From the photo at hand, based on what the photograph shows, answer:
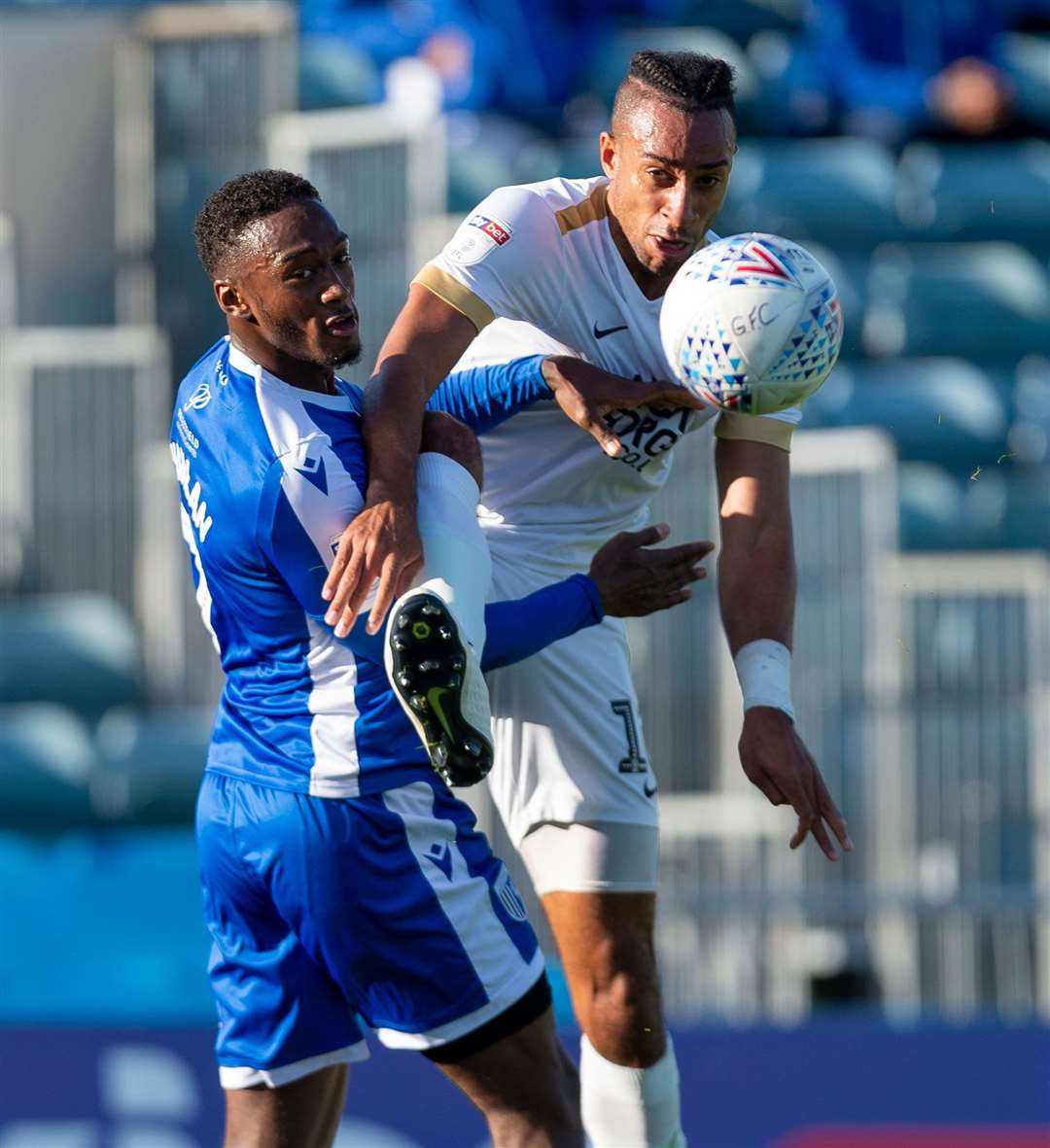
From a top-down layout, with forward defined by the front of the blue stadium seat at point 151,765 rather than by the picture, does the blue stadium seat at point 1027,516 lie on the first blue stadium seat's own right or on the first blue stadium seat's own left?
on the first blue stadium seat's own left

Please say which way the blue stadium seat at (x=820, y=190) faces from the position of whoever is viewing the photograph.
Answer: facing the viewer

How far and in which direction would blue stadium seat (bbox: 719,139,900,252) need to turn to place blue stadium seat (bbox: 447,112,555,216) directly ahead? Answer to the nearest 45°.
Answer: approximately 90° to its right

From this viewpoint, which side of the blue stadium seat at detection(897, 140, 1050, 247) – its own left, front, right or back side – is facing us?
front

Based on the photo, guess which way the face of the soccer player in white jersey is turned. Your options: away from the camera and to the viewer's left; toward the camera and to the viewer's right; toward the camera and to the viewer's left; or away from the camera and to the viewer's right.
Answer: toward the camera and to the viewer's right

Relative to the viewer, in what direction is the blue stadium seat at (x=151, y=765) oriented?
toward the camera

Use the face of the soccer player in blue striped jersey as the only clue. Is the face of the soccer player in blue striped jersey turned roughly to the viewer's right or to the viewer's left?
to the viewer's right

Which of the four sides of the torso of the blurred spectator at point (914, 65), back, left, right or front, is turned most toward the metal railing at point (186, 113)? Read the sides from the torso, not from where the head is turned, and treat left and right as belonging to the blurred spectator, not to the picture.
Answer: right
